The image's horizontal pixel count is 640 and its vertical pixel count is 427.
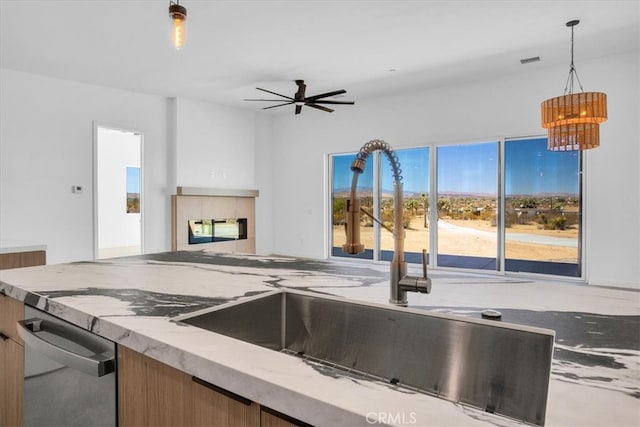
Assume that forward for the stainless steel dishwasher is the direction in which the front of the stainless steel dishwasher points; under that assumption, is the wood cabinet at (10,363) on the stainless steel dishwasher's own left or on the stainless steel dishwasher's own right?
on the stainless steel dishwasher's own right

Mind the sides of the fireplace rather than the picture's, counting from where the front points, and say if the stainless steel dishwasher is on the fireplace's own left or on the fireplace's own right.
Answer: on the fireplace's own right

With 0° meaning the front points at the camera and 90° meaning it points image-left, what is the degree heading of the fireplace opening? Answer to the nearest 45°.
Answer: approximately 315°

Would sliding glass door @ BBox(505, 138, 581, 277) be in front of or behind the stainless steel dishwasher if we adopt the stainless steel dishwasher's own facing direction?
behind

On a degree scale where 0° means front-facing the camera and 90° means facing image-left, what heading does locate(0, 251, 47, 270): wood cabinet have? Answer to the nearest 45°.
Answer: approximately 315°

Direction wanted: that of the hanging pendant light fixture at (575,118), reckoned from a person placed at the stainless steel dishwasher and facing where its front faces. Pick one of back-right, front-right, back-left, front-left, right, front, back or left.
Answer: back-left

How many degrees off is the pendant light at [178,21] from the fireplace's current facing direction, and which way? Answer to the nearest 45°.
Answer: approximately 45° to its right
